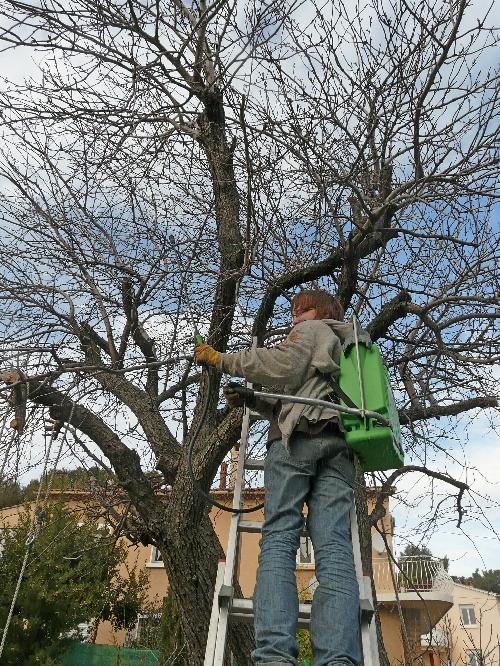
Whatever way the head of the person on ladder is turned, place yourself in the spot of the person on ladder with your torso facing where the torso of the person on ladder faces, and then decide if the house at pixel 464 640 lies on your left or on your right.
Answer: on your right

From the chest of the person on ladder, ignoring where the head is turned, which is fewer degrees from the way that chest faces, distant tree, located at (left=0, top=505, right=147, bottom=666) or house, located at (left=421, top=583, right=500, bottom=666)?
the distant tree

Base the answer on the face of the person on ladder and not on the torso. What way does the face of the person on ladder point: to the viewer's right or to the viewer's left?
to the viewer's left

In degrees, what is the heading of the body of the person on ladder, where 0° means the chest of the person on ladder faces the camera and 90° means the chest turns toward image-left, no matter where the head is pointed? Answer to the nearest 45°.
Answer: approximately 135°

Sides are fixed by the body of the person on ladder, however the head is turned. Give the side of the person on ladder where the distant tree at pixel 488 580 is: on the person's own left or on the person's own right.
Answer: on the person's own right

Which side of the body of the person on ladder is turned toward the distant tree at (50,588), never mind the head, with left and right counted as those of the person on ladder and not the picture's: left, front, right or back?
front
